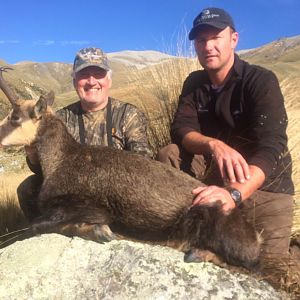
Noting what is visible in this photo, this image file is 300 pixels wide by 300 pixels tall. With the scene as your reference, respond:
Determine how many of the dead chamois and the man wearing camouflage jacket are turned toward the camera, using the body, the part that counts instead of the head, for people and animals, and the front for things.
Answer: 1

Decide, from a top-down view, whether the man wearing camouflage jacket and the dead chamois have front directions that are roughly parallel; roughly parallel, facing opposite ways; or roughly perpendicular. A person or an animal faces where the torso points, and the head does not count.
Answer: roughly perpendicular

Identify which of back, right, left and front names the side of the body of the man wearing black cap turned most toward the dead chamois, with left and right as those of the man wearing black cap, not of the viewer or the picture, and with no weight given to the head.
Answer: front

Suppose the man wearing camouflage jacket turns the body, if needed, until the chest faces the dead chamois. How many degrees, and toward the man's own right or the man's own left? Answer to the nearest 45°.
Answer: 0° — they already face it

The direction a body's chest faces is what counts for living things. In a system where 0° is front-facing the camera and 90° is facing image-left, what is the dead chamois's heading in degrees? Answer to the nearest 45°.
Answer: approximately 90°

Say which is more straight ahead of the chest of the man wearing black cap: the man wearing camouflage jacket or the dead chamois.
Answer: the dead chamois

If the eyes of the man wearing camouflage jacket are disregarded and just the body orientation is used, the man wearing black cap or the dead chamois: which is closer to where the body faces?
the dead chamois

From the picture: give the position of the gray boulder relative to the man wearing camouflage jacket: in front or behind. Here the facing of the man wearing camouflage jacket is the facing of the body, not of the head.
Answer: in front

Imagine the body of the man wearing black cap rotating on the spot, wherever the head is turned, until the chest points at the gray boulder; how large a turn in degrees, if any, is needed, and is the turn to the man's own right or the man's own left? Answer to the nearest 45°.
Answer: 0° — they already face it

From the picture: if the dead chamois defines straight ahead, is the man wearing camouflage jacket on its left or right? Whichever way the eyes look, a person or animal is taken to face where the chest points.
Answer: on its right

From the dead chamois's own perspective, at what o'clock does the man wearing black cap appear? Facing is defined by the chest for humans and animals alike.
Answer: The man wearing black cap is roughly at 5 o'clock from the dead chamois.
